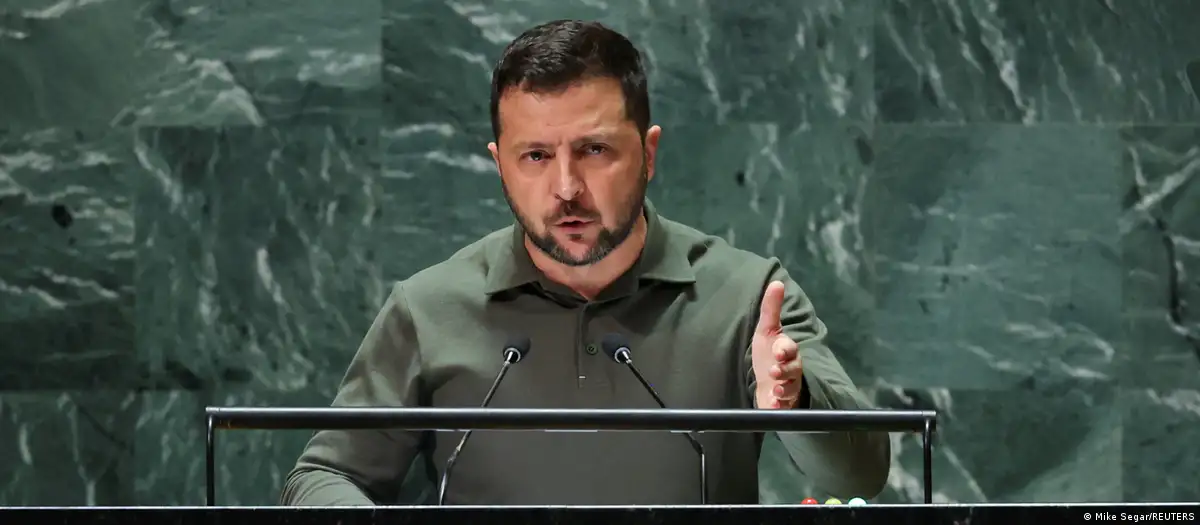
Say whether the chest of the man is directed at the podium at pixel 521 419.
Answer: yes

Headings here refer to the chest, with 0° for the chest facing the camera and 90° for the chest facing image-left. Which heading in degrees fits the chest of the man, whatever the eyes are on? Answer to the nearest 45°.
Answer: approximately 0°
